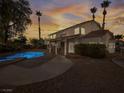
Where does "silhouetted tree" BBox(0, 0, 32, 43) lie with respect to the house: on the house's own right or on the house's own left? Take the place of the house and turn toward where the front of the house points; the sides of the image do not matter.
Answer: on the house's own right

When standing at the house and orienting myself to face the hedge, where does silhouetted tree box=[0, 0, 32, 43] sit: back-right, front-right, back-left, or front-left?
back-right

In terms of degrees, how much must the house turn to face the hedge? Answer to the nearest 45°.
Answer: approximately 45° to its left

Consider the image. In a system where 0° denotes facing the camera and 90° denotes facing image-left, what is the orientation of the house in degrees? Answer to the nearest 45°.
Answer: approximately 45°
